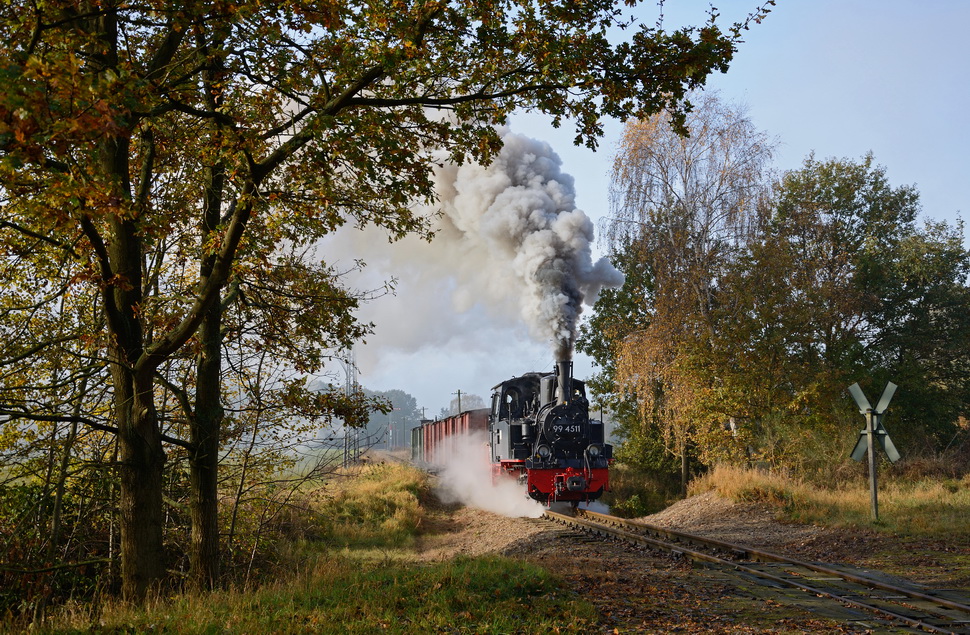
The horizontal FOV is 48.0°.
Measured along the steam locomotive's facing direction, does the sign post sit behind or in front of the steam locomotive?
in front

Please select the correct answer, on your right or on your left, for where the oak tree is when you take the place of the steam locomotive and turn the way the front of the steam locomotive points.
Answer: on your right

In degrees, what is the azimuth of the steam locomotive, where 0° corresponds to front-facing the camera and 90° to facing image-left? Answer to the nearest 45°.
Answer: approximately 315°
